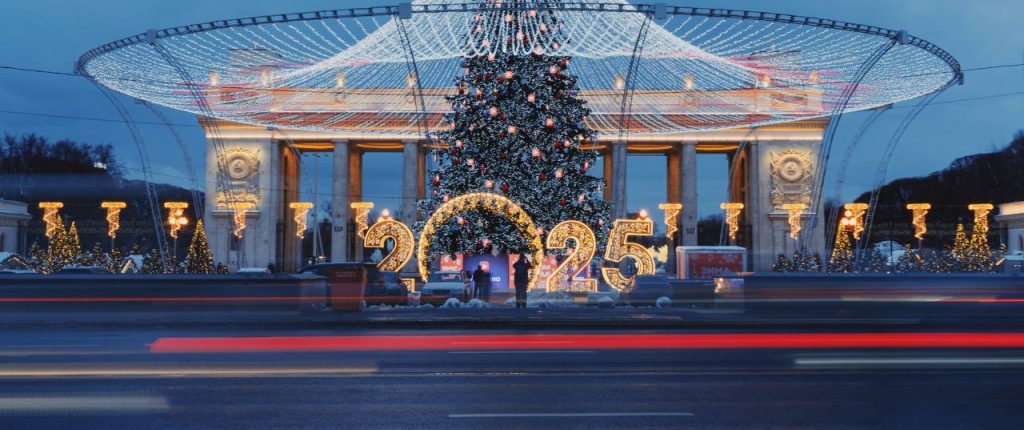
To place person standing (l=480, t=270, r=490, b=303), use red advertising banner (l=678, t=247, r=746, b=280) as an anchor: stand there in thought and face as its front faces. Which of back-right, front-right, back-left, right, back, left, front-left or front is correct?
front-right

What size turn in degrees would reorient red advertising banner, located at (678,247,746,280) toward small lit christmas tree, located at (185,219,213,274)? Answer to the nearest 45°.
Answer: approximately 90° to its right

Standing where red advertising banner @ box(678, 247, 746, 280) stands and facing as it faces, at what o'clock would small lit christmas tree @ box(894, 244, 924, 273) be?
The small lit christmas tree is roughly at 8 o'clock from the red advertising banner.

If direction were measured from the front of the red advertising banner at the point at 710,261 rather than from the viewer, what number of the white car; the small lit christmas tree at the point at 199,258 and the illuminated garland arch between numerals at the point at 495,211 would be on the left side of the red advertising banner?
0

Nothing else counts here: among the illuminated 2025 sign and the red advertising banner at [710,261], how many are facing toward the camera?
2

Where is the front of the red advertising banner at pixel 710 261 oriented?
toward the camera

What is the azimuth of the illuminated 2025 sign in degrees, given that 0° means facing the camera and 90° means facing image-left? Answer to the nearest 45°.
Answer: approximately 0°

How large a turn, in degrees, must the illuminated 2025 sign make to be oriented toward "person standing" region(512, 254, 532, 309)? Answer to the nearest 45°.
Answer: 0° — it already faces them

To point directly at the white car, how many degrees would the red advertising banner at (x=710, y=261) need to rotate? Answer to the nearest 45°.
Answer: approximately 45° to its right

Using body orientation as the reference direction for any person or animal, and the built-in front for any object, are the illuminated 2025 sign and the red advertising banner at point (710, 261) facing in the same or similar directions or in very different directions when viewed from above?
same or similar directions

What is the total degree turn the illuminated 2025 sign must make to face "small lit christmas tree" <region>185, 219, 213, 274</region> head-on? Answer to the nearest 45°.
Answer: approximately 135° to its right
